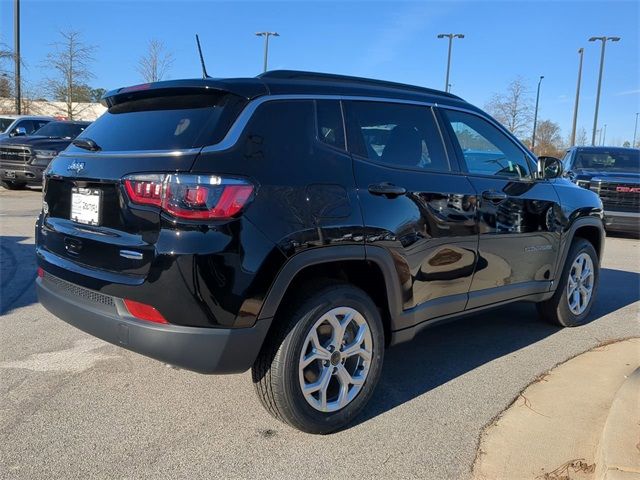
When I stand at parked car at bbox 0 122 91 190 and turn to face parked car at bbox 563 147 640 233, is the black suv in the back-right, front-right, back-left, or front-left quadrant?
front-right

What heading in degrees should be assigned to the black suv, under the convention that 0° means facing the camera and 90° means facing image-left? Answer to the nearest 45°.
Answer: approximately 225°

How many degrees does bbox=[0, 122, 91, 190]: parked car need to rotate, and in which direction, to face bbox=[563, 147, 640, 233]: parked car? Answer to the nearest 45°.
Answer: approximately 90° to its left

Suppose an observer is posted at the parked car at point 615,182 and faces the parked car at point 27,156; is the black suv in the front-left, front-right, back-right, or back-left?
front-left

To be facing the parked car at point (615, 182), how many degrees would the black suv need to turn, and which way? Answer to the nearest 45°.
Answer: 0° — it already faces it

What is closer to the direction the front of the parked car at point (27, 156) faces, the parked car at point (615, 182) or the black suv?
the black suv

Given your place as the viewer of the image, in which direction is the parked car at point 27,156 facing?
facing the viewer and to the left of the viewer

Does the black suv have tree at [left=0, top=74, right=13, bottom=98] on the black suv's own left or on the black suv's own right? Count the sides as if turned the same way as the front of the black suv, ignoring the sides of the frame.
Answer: on the black suv's own left

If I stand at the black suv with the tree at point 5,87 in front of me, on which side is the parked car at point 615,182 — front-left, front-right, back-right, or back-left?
front-right

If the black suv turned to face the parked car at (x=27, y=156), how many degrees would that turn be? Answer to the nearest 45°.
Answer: approximately 90° to its left

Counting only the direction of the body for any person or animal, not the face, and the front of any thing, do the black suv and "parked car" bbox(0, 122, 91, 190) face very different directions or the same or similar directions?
very different directions

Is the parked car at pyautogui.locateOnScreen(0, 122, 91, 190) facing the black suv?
no
